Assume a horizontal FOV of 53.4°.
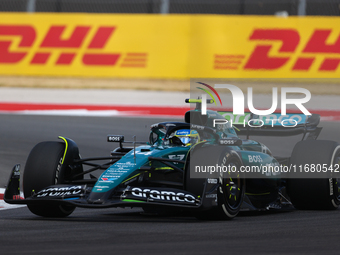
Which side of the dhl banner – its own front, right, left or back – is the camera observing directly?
front

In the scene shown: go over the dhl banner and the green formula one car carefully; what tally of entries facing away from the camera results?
0

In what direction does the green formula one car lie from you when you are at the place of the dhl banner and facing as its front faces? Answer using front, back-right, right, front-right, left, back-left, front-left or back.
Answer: front

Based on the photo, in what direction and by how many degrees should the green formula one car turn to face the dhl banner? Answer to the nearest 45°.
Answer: approximately 135° to its right

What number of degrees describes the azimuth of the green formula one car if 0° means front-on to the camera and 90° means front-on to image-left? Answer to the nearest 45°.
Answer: approximately 45°
